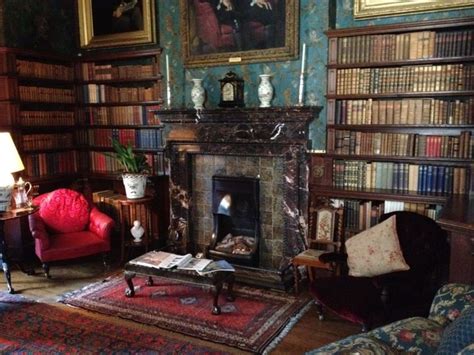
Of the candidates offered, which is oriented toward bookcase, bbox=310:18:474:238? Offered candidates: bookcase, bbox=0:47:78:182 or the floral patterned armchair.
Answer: bookcase, bbox=0:47:78:182

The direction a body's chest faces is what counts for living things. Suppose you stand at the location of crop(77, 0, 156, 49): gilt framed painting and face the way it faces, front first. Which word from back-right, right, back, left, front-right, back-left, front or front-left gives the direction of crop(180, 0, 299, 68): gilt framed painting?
front-left

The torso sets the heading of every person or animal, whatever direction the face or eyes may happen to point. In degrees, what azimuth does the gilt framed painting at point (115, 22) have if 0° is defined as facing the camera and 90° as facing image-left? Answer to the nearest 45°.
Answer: approximately 0°

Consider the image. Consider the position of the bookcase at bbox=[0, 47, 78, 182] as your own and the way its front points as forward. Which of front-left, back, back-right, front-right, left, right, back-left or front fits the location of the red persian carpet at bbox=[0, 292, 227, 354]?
front-right

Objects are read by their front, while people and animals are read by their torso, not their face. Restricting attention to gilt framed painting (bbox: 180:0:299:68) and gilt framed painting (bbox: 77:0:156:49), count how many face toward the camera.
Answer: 2

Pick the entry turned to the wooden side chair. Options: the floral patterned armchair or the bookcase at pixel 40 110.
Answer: the bookcase
